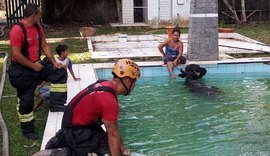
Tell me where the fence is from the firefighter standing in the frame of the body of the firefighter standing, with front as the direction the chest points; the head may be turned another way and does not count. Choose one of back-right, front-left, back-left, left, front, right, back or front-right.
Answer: back-left

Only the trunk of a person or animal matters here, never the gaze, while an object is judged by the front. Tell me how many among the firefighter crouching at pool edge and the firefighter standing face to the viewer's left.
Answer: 0

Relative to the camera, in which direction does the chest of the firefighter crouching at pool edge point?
to the viewer's right

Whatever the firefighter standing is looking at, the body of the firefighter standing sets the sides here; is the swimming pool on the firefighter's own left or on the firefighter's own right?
on the firefighter's own left

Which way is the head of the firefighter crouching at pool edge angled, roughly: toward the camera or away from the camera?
away from the camera

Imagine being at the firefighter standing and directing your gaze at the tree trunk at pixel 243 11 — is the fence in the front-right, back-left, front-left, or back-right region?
front-left

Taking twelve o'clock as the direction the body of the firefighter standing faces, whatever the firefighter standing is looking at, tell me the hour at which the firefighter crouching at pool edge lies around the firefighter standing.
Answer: The firefighter crouching at pool edge is roughly at 1 o'clock from the firefighter standing.

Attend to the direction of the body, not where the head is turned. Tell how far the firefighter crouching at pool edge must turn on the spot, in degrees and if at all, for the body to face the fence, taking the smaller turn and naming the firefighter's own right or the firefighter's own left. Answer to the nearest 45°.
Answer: approximately 90° to the firefighter's own left

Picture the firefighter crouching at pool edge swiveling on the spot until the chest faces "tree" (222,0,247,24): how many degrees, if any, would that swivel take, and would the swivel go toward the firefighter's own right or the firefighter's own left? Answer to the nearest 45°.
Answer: approximately 90° to the firefighter's own left

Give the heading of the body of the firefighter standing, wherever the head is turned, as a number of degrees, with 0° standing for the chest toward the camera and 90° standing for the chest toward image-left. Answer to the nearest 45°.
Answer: approximately 315°

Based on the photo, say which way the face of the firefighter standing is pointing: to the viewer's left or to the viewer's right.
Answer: to the viewer's right
